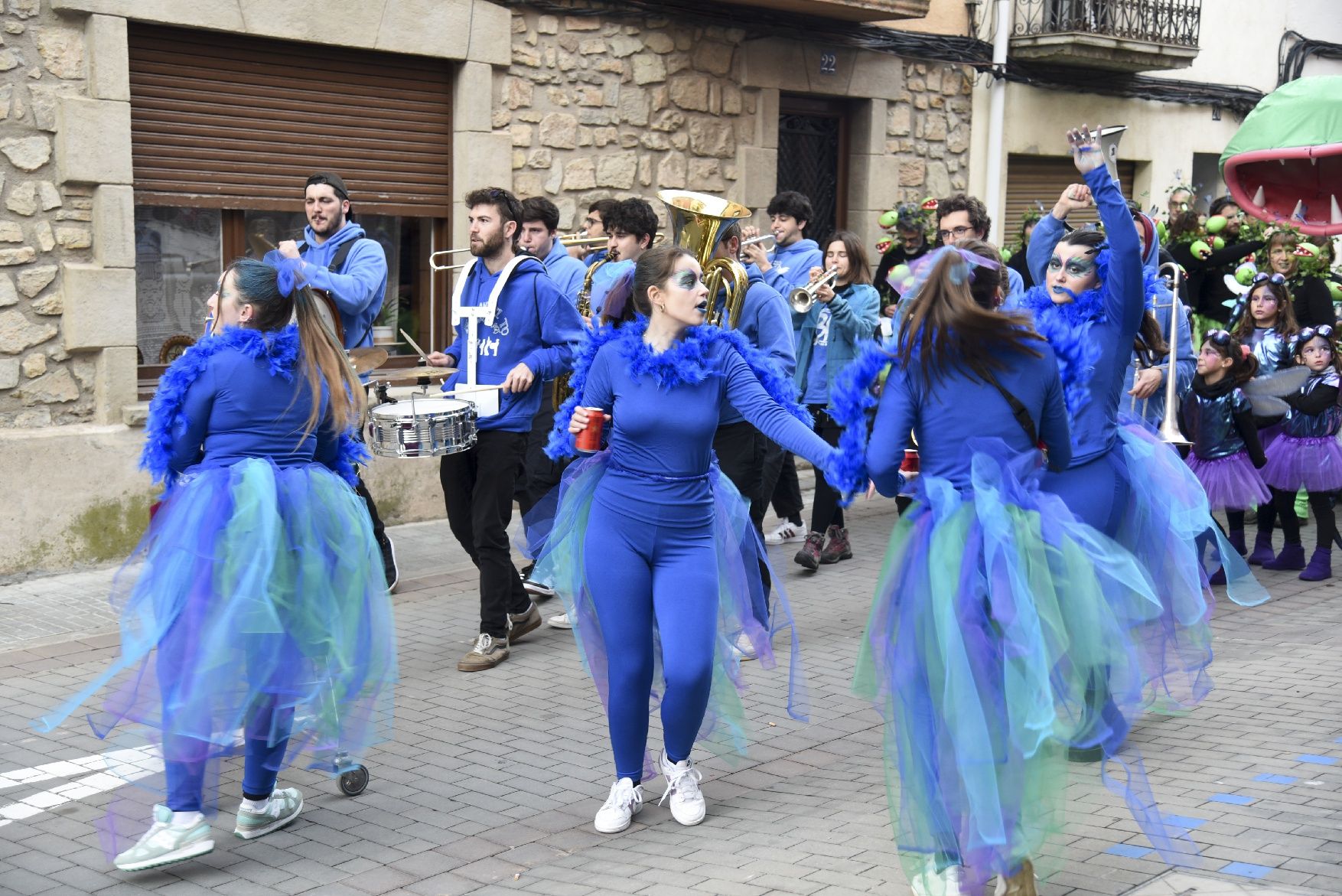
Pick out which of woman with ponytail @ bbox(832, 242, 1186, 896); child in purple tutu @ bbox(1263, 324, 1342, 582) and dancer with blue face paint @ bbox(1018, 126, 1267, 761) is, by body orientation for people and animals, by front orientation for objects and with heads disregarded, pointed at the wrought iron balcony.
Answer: the woman with ponytail

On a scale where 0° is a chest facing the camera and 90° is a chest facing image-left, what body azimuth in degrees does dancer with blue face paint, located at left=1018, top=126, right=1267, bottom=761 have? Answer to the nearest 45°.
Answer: approximately 45°

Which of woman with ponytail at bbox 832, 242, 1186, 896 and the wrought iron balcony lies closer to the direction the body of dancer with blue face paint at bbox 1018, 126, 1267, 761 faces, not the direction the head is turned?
the woman with ponytail

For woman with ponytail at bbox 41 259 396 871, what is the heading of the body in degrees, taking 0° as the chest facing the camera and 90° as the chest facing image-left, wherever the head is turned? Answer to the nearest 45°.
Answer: approximately 135°

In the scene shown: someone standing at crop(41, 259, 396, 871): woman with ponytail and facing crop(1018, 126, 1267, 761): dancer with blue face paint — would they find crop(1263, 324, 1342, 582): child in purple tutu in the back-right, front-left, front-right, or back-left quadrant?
front-left

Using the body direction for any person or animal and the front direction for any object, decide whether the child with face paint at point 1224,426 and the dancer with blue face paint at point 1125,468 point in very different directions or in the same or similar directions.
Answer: same or similar directions

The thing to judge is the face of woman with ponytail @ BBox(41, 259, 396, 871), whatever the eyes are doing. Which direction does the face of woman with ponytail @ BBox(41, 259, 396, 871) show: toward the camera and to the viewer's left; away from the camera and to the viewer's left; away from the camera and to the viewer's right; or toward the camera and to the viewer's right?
away from the camera and to the viewer's left

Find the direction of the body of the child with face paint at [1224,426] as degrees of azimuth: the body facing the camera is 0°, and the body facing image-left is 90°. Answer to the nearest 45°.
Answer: approximately 45°

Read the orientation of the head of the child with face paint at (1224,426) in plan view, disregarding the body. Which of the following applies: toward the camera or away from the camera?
toward the camera

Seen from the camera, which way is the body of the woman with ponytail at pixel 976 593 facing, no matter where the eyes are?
away from the camera

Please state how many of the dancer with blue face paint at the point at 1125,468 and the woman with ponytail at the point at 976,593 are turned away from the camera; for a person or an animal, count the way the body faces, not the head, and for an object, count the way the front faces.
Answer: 1

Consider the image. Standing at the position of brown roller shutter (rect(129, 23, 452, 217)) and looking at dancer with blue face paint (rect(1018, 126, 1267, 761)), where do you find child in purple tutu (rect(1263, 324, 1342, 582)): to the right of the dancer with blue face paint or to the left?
left

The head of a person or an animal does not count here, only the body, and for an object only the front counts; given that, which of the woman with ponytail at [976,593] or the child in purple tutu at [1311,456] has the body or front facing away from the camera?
the woman with ponytail
